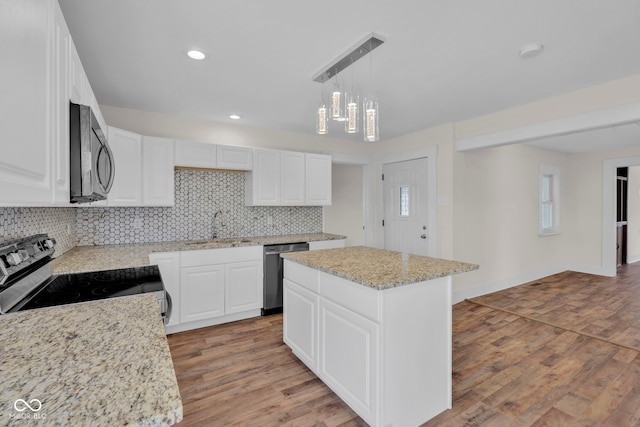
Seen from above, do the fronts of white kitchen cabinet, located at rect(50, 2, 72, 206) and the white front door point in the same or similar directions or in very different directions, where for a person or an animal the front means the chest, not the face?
very different directions

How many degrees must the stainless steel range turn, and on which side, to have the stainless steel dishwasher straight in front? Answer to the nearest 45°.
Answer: approximately 45° to its left

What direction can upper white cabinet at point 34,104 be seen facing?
to the viewer's right

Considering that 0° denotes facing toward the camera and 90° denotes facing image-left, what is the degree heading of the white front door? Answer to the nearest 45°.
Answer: approximately 45°

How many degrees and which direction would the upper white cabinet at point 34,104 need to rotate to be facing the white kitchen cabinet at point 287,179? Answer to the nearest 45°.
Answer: approximately 45° to its left

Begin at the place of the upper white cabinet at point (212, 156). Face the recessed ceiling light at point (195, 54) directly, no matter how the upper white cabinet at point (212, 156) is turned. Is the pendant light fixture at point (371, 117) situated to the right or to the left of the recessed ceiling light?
left

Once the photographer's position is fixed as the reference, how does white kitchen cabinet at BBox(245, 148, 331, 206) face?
facing the viewer and to the right of the viewer

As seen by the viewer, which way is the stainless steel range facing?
to the viewer's right

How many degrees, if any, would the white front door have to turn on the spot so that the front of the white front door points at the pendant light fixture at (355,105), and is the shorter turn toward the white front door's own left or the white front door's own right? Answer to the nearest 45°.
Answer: approximately 45° to the white front door's own left

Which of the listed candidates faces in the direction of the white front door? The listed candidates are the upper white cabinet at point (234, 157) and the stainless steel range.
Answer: the stainless steel range

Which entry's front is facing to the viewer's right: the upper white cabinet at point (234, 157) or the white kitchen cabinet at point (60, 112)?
the white kitchen cabinet

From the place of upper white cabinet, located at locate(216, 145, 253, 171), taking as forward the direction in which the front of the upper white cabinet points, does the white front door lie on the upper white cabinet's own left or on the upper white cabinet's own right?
on the upper white cabinet's own left

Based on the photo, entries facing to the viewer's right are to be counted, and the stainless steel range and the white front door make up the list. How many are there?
1

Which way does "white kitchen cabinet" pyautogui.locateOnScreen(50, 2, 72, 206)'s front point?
to the viewer's right
